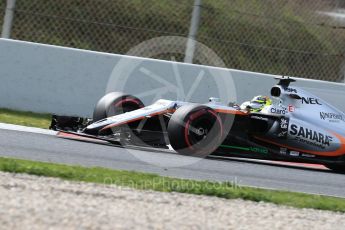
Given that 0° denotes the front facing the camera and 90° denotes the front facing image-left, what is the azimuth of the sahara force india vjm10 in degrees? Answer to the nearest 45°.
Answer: approximately 45°
